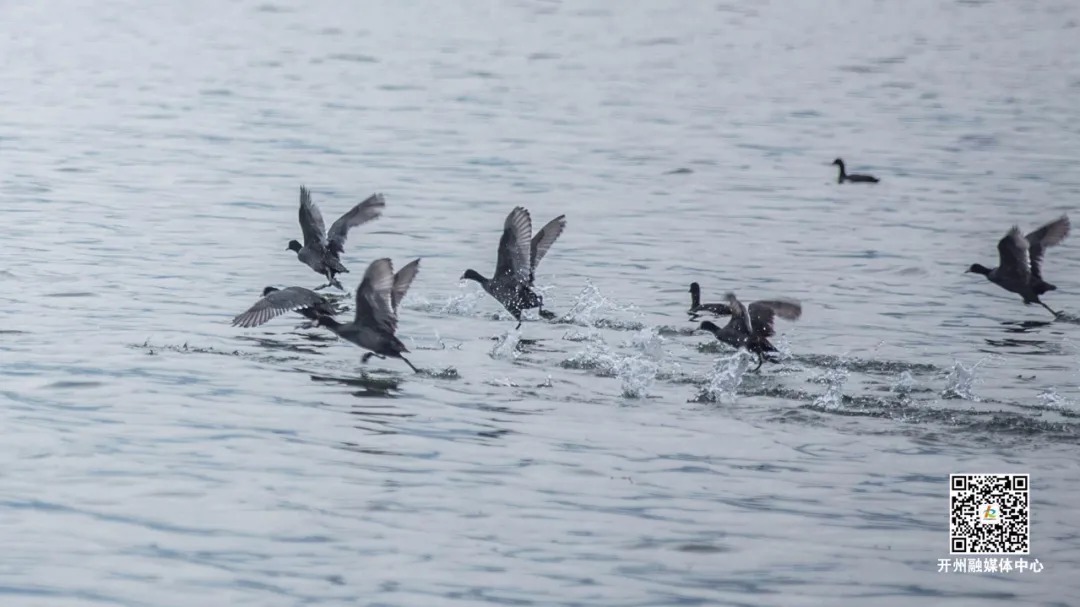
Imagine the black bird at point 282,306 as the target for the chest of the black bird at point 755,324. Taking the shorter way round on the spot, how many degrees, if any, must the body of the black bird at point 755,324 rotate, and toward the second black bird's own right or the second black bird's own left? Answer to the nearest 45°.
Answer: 0° — it already faces it

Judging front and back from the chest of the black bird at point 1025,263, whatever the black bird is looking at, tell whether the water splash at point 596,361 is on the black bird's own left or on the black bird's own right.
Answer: on the black bird's own left

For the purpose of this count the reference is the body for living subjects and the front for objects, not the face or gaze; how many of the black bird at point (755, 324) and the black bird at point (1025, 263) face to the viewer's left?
2

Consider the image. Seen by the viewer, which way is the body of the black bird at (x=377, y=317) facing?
to the viewer's left

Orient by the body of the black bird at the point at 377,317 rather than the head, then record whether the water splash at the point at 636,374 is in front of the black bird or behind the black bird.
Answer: behind

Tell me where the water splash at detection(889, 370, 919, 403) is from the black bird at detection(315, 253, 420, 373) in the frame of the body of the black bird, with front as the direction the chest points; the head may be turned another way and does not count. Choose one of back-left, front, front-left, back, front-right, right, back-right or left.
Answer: back

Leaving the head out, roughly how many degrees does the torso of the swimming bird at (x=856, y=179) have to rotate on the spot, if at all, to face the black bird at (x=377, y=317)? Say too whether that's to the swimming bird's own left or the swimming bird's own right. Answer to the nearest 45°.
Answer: approximately 90° to the swimming bird's own left

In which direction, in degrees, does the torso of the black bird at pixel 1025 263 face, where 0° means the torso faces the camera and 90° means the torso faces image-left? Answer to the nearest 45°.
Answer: approximately 90°

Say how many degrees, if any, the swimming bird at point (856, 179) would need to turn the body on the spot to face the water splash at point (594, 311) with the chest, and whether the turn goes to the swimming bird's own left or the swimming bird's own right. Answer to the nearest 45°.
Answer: approximately 90° to the swimming bird's own left

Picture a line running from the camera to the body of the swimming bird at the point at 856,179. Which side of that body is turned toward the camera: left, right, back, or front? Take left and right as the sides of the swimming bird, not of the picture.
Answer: left

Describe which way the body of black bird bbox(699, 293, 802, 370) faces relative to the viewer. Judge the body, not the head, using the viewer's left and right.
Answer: facing to the left of the viewer
